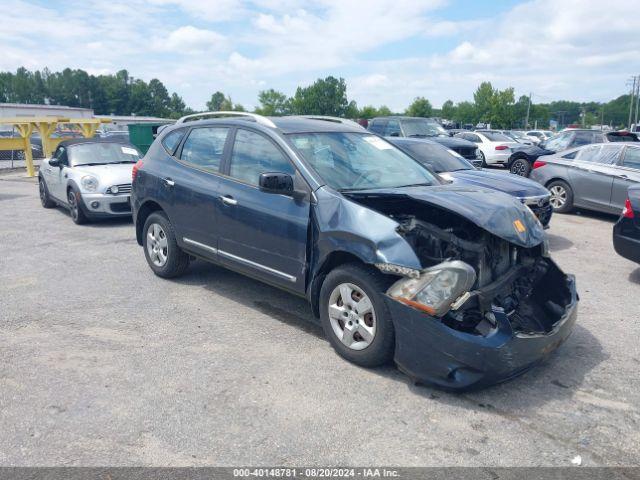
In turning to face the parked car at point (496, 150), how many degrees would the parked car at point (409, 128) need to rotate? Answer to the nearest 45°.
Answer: approximately 90° to its left

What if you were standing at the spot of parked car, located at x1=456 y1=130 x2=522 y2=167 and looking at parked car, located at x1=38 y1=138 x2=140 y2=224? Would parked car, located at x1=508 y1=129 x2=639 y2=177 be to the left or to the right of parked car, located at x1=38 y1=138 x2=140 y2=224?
left

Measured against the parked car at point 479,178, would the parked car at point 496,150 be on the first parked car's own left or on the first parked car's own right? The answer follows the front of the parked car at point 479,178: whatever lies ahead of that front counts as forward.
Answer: on the first parked car's own left

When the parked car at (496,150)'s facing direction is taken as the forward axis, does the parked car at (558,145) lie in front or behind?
behind

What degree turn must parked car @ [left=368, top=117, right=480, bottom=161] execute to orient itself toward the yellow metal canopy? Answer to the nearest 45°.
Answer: approximately 135° to its right

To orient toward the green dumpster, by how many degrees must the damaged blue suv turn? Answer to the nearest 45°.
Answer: approximately 180°

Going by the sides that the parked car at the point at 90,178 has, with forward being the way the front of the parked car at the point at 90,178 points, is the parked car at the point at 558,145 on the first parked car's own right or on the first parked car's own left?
on the first parked car's own left

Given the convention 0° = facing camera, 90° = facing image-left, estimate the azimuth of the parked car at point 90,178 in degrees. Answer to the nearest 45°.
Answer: approximately 315°

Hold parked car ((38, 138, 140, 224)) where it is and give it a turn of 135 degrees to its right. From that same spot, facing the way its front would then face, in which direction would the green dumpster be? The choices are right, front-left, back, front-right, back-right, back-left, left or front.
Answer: right

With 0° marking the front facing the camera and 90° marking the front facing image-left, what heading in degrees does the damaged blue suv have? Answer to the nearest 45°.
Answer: approximately 315°
